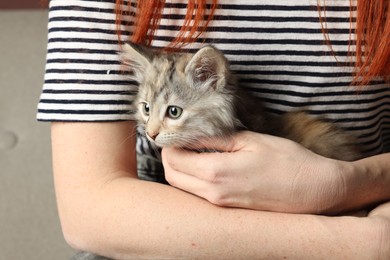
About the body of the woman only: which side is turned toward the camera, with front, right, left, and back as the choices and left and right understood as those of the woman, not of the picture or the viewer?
front
